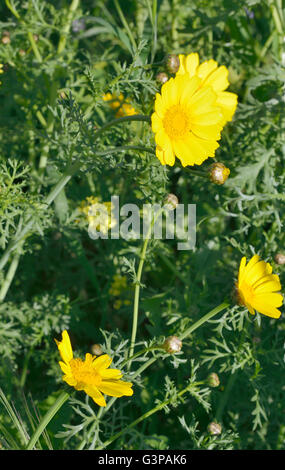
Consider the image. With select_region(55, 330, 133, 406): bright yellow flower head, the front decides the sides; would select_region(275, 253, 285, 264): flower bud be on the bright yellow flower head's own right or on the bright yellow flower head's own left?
on the bright yellow flower head's own left

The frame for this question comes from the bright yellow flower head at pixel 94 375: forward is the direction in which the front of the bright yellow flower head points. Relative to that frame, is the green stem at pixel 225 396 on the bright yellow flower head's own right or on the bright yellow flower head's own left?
on the bright yellow flower head's own left
